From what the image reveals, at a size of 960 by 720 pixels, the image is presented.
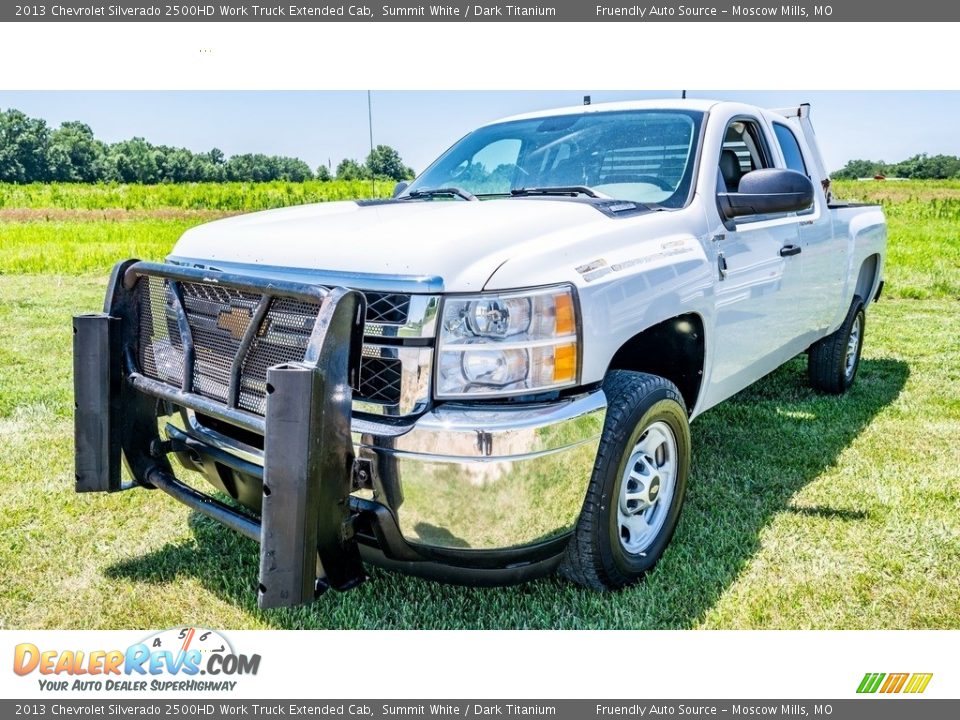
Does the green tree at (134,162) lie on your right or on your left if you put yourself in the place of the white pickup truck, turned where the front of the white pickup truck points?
on your right

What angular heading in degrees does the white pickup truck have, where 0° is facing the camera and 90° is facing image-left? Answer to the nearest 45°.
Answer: approximately 45°

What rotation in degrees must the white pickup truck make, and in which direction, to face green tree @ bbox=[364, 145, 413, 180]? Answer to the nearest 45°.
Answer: approximately 135° to its right
